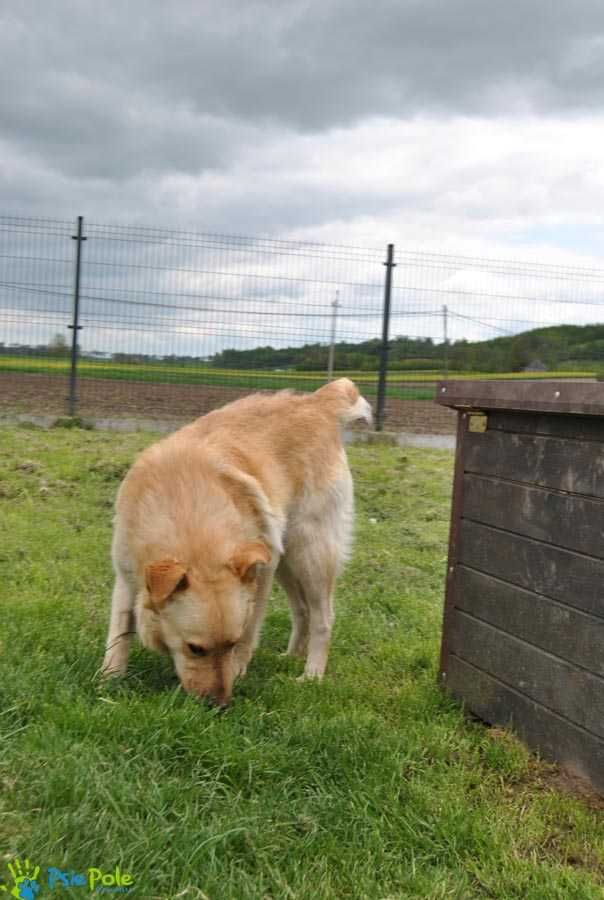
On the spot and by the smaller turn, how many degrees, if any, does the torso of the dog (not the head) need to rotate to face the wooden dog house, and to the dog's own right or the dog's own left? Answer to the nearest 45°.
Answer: approximately 90° to the dog's own left

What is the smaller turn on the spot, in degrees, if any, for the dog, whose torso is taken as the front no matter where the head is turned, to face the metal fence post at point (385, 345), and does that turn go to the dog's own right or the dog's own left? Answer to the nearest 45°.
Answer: approximately 135° to the dog's own right

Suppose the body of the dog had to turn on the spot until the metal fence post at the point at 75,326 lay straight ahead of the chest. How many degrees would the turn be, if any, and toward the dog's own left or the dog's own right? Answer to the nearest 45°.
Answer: approximately 135° to the dog's own right

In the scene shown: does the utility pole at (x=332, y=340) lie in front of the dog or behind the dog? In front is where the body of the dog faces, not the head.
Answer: behind

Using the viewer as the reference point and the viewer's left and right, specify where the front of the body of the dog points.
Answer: facing the viewer and to the left of the viewer

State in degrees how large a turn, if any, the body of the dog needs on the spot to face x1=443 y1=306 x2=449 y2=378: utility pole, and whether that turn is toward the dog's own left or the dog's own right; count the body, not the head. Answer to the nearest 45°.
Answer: approximately 135° to the dog's own right
